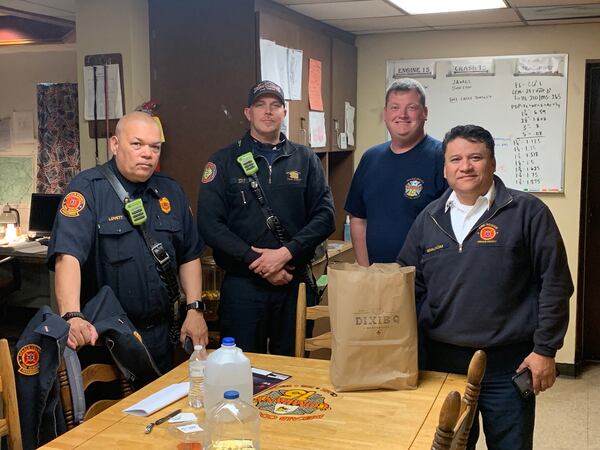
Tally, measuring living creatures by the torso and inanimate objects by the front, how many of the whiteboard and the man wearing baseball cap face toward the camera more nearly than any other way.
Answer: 2

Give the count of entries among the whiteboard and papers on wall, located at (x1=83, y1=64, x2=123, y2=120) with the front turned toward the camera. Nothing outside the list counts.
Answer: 2

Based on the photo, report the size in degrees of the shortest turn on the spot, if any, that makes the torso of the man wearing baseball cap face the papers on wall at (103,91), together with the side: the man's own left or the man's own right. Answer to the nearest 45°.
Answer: approximately 135° to the man's own right

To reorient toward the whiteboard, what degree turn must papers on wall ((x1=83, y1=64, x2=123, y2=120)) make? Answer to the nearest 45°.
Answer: approximately 90° to its left

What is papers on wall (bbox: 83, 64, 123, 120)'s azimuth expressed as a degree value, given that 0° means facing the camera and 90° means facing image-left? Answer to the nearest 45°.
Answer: approximately 0°

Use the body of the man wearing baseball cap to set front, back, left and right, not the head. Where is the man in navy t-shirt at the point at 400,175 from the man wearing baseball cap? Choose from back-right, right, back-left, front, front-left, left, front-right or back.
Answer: left

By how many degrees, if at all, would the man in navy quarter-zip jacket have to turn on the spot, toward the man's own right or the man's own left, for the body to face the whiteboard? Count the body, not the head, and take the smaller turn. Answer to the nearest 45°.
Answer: approximately 135° to the man's own right

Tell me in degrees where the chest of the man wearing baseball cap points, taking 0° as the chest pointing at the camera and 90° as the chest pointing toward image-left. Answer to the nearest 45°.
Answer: approximately 0°

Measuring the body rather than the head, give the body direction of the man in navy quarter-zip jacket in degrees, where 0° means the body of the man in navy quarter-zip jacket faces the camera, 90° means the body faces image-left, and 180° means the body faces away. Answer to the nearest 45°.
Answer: approximately 45°

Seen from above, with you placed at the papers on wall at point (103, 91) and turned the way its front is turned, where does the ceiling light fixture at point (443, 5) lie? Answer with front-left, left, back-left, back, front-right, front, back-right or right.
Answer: left
